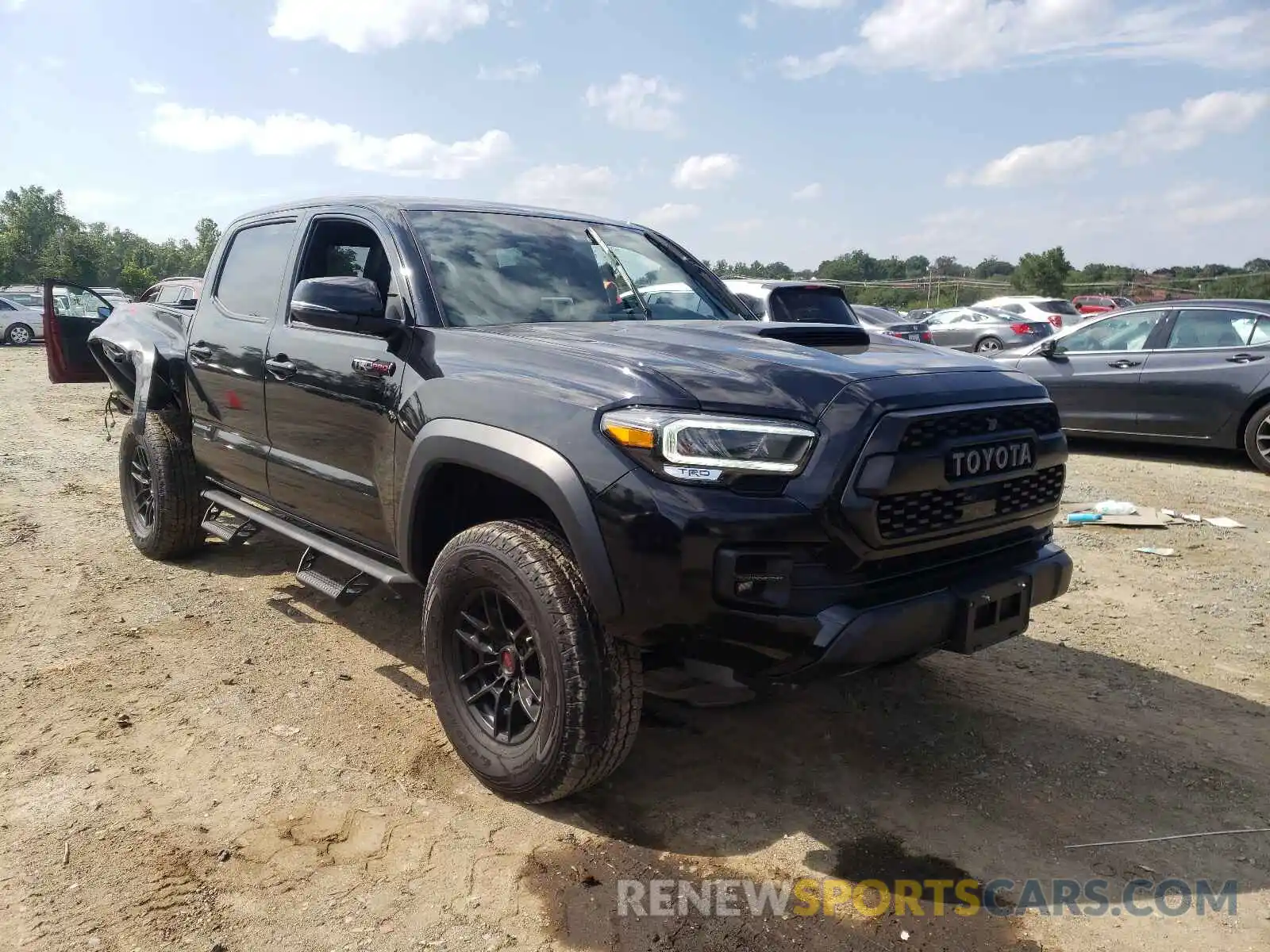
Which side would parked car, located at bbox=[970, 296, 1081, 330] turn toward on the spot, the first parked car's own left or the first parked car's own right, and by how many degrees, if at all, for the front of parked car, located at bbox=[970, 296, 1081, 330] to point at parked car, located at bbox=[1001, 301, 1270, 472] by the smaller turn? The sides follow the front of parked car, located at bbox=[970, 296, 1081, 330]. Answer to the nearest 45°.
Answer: approximately 135° to the first parked car's own left

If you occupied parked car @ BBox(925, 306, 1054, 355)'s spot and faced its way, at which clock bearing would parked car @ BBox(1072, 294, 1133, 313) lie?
parked car @ BBox(1072, 294, 1133, 313) is roughly at 2 o'clock from parked car @ BBox(925, 306, 1054, 355).

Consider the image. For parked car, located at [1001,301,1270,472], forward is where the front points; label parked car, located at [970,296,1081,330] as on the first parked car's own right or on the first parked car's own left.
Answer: on the first parked car's own right

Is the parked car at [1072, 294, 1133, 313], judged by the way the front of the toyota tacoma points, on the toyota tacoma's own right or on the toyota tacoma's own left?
on the toyota tacoma's own left

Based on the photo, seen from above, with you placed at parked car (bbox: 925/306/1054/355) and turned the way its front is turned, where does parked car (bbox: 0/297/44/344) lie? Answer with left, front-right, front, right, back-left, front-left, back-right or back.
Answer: front-left

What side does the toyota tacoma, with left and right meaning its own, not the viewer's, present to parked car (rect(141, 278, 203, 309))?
back

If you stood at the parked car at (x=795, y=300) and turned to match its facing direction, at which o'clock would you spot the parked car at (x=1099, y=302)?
the parked car at (x=1099, y=302) is roughly at 2 o'clock from the parked car at (x=795, y=300).

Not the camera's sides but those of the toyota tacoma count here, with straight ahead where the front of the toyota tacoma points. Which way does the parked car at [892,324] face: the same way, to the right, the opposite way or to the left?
the opposite way

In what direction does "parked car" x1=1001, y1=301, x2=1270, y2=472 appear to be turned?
to the viewer's left

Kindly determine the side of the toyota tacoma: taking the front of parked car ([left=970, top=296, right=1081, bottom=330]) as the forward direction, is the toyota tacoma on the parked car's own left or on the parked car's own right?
on the parked car's own left

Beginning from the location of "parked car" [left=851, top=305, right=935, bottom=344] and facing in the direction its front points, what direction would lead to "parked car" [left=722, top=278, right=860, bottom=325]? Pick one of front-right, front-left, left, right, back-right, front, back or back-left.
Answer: back-left

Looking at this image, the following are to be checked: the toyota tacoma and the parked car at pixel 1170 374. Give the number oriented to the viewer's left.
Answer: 1

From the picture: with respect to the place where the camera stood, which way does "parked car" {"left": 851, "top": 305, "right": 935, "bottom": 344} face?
facing away from the viewer and to the left of the viewer
